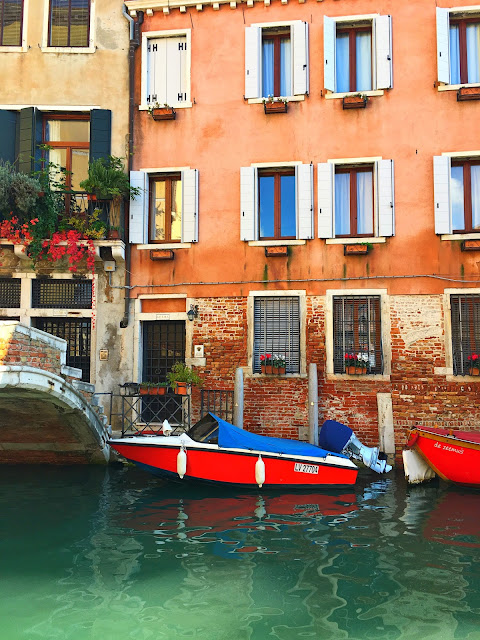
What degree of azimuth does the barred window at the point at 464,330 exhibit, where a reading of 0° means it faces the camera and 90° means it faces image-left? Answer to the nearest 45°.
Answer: approximately 0°

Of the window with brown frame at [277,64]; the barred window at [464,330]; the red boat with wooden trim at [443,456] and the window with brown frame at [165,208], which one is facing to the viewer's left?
the red boat with wooden trim

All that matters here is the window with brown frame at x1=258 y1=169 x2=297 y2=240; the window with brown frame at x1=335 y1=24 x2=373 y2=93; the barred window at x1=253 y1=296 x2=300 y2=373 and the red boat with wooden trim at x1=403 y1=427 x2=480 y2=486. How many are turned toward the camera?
3

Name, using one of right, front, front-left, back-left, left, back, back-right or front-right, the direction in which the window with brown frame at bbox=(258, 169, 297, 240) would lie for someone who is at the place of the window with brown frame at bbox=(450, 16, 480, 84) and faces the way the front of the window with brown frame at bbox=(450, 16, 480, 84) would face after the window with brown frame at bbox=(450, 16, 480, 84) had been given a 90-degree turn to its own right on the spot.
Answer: front

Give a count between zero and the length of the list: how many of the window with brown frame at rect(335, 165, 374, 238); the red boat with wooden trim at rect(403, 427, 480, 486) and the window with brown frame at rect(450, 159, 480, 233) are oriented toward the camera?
2

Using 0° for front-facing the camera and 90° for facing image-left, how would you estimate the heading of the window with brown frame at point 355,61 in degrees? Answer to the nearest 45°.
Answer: approximately 0°

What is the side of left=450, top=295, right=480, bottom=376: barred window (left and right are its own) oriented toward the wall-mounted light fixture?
right

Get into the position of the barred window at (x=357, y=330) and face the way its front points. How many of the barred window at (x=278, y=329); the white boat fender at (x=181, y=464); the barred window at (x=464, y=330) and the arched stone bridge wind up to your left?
1
